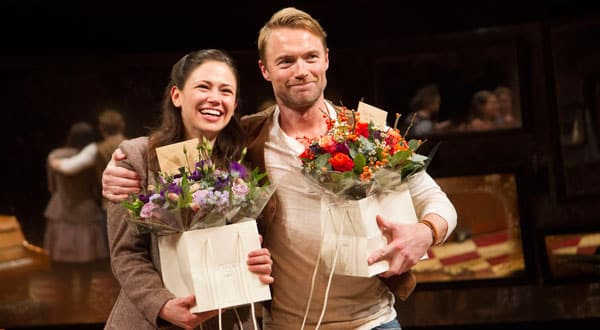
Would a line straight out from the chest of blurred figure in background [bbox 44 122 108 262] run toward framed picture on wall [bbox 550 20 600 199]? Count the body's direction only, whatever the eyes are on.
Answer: no

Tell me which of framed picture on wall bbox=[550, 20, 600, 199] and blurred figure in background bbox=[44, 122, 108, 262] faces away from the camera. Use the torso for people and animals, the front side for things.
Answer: the blurred figure in background

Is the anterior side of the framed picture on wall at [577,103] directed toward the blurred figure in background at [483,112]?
no

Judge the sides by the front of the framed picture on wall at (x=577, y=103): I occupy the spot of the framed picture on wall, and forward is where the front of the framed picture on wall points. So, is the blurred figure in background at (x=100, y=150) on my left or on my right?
on my right

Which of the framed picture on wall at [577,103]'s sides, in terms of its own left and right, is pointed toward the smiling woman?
front

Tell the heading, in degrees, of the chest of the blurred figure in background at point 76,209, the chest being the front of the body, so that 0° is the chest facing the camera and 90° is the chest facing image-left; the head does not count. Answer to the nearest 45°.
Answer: approximately 180°

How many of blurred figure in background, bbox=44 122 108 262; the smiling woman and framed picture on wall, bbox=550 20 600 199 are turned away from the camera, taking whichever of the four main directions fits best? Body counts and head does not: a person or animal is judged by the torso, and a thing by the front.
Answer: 1

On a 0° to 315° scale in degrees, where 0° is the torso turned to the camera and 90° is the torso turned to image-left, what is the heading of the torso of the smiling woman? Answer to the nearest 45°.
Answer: approximately 315°

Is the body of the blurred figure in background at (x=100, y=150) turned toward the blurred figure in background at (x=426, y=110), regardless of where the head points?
no

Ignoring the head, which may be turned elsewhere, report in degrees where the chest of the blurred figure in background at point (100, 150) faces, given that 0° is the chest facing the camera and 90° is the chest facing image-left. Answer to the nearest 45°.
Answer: approximately 180°

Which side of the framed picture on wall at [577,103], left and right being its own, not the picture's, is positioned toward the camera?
front

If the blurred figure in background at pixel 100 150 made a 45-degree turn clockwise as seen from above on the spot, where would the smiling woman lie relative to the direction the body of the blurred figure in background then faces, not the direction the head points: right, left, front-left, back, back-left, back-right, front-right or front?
back-right

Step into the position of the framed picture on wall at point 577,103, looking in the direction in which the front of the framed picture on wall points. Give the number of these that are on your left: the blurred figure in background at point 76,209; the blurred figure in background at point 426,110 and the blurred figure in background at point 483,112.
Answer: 0

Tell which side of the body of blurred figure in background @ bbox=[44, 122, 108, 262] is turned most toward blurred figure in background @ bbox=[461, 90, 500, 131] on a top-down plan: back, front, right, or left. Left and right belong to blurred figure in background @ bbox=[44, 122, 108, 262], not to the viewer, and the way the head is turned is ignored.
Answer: right

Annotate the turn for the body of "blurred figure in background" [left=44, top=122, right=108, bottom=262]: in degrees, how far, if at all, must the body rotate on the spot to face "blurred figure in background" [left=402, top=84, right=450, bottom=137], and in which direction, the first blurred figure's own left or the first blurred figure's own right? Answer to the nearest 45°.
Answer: approximately 90° to the first blurred figure's own right
